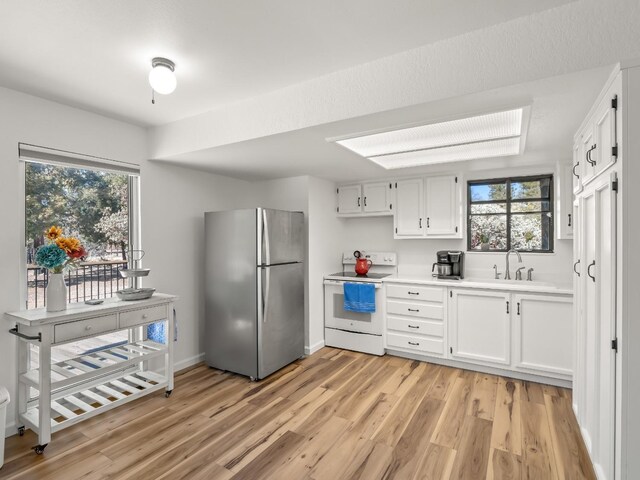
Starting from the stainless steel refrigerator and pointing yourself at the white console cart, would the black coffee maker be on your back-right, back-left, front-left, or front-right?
back-left

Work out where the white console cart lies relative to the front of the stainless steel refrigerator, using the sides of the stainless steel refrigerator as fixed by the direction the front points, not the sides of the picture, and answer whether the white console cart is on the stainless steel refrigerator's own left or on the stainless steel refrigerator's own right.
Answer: on the stainless steel refrigerator's own right

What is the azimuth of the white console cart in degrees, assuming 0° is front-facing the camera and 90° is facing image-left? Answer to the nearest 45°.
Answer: approximately 315°

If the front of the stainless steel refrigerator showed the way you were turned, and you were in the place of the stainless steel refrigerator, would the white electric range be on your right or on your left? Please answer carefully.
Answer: on your left

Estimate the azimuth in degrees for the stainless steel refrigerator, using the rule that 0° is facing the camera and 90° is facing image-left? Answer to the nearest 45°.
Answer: approximately 315°

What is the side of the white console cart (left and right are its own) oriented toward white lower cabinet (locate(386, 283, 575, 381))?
front

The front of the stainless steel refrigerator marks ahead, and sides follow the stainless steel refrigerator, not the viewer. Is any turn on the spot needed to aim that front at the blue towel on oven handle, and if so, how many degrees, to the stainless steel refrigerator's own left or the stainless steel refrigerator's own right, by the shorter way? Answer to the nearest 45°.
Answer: approximately 45° to the stainless steel refrigerator's own left

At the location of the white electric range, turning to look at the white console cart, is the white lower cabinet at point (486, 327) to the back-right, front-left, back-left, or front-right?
back-left

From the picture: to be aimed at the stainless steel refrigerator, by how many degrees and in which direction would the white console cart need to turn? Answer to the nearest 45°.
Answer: approximately 45° to its left

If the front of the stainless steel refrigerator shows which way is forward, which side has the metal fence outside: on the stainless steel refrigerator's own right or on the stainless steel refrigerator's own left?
on the stainless steel refrigerator's own right

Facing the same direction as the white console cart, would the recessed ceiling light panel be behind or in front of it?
in front

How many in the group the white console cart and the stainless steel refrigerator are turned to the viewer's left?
0
